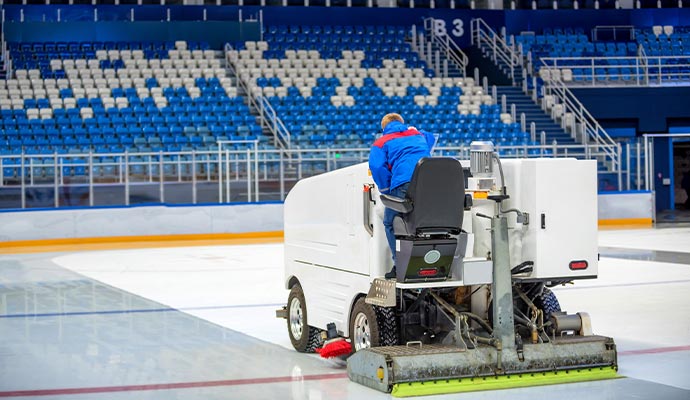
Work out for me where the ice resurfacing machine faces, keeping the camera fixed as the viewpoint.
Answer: facing away from the viewer and to the left of the viewer

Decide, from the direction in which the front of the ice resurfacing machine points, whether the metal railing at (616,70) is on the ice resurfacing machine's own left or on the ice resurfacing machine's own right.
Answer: on the ice resurfacing machine's own right

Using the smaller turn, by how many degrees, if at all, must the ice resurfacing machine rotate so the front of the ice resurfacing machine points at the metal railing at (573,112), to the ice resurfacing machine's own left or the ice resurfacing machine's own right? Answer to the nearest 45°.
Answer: approximately 45° to the ice resurfacing machine's own right

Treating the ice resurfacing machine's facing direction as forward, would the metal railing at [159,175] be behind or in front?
in front

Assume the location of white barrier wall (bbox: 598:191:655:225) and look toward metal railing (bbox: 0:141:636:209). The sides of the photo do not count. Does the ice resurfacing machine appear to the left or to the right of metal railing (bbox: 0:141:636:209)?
left

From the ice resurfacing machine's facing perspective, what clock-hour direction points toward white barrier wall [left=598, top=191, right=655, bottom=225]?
The white barrier wall is roughly at 2 o'clock from the ice resurfacing machine.
